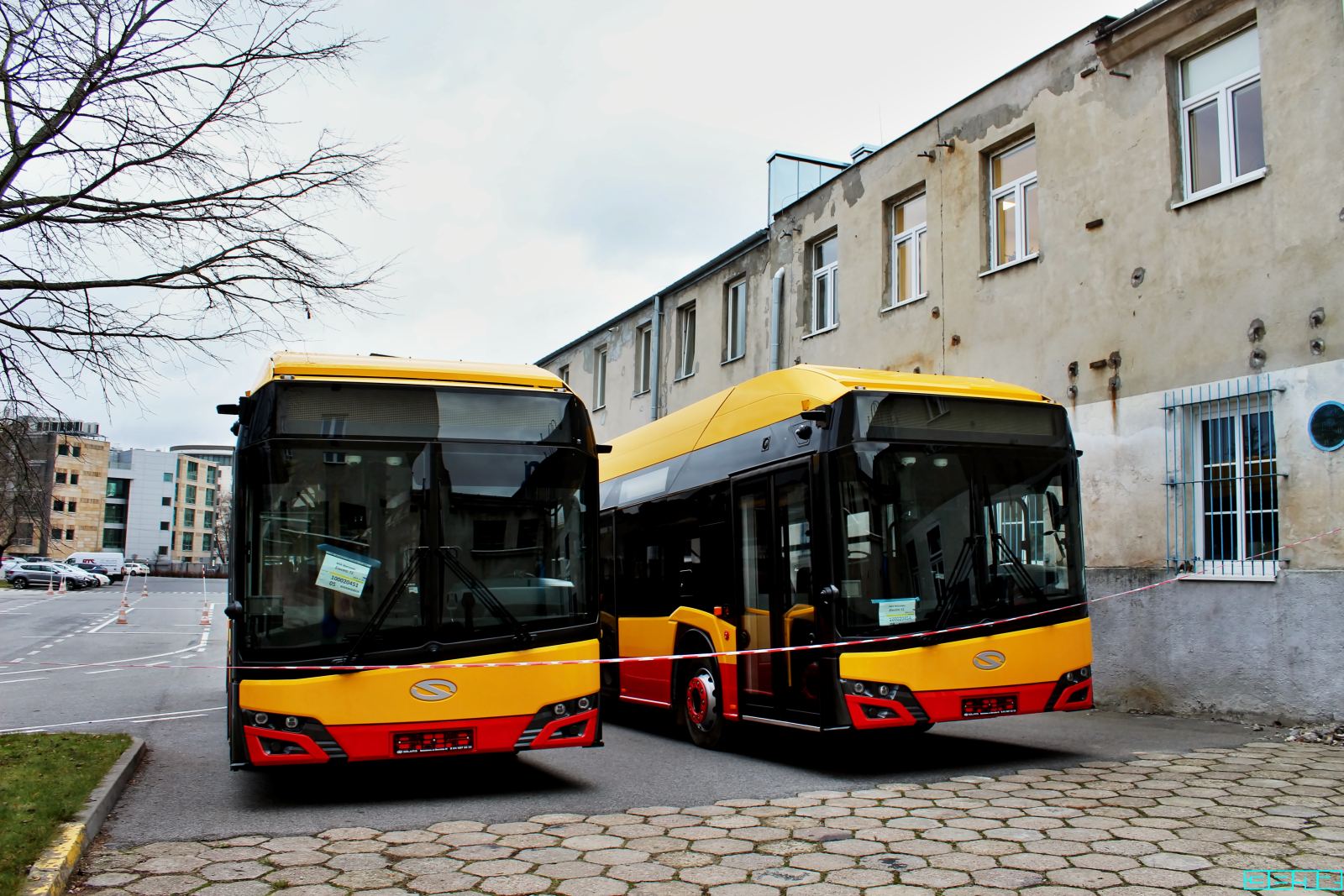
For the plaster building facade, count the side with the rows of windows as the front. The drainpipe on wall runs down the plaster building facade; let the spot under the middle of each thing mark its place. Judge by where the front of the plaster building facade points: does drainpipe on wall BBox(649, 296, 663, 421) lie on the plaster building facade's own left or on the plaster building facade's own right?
on the plaster building facade's own right

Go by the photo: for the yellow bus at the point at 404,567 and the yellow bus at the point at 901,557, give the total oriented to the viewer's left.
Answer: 0

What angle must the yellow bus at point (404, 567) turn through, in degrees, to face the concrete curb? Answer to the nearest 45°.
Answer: approximately 45° to its right

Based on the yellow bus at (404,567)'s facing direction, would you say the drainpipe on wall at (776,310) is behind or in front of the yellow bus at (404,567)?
behind

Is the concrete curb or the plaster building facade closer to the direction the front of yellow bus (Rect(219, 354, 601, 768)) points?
the concrete curb

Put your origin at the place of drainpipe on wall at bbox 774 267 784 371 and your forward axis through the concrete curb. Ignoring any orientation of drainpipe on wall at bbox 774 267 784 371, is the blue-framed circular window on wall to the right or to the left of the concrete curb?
left

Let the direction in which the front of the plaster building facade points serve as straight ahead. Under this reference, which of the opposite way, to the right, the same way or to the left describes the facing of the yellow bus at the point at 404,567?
to the left

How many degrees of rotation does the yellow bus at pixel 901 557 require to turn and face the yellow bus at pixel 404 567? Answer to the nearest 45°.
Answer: approximately 90° to its right

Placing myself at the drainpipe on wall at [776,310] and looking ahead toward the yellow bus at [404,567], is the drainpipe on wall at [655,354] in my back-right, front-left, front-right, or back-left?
back-right

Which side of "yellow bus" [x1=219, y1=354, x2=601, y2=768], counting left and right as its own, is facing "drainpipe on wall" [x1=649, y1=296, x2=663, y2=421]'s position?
back

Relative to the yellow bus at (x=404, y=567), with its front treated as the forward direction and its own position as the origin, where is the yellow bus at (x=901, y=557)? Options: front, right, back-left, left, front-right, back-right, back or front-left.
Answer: left

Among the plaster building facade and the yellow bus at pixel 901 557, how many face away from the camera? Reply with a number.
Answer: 0

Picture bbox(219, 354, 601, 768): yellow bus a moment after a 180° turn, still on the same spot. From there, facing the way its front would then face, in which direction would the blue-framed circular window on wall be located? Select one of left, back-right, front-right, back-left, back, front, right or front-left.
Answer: right
